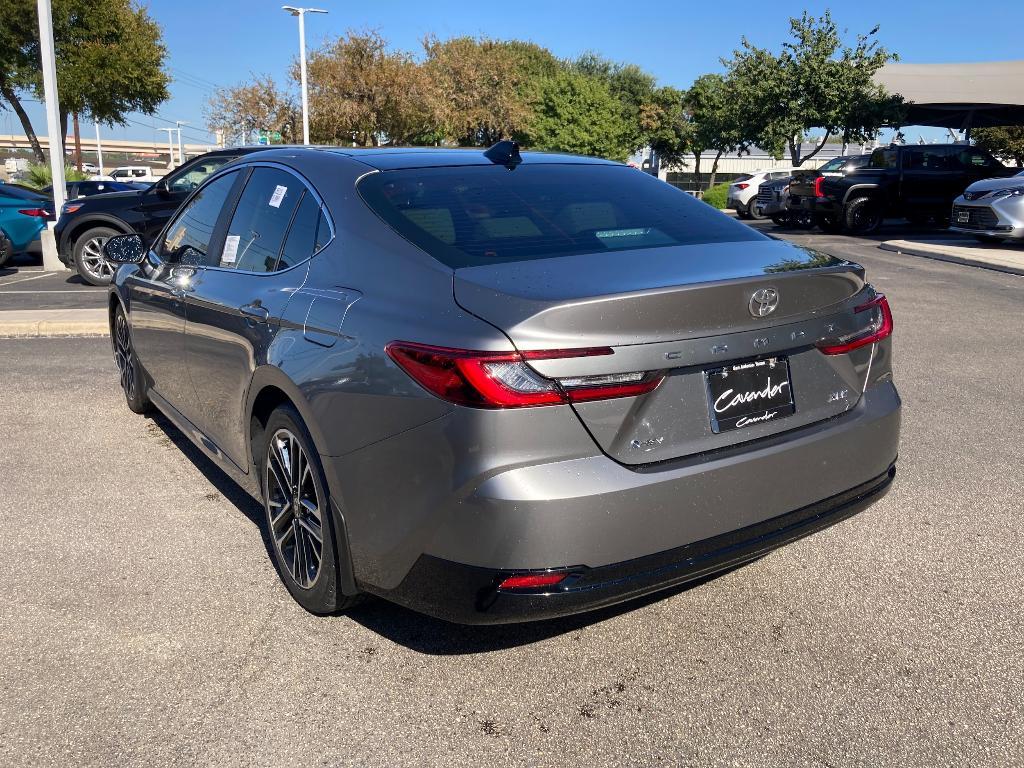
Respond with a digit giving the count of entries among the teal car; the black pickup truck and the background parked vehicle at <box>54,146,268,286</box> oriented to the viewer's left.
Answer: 2

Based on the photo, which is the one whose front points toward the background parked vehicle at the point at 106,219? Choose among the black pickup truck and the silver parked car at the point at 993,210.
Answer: the silver parked car

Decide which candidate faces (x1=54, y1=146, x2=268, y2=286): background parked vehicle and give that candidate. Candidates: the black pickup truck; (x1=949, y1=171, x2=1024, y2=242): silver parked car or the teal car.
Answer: the silver parked car

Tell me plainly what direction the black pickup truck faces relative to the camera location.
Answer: facing away from the viewer and to the right of the viewer

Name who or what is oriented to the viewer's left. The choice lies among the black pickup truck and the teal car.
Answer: the teal car

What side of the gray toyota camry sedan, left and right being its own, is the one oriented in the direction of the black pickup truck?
right

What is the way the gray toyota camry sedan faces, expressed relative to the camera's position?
facing away from the viewer and to the left of the viewer

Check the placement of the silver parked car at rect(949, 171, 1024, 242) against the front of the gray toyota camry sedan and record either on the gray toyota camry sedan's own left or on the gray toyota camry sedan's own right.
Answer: on the gray toyota camry sedan's own right

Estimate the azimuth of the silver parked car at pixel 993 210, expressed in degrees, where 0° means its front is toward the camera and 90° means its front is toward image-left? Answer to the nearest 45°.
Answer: approximately 45°

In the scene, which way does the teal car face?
to the viewer's left

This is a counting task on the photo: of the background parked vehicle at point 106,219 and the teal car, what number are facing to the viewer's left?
2
